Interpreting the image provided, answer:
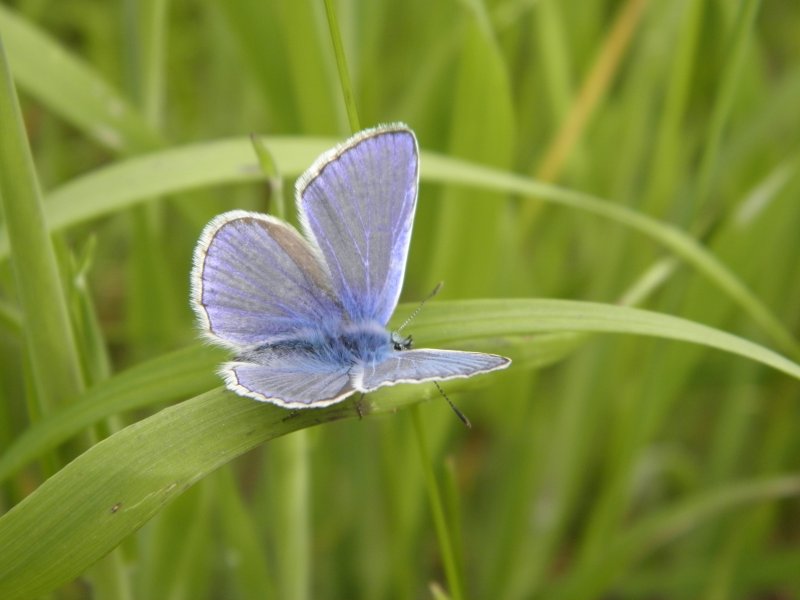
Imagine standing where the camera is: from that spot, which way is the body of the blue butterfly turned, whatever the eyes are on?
to the viewer's right
